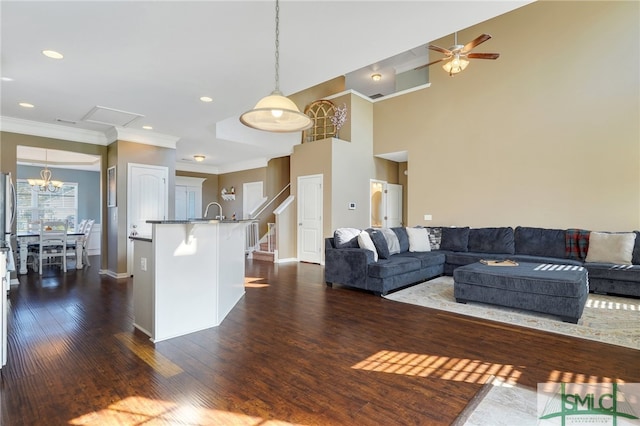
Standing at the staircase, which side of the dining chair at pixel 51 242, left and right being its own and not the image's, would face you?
right

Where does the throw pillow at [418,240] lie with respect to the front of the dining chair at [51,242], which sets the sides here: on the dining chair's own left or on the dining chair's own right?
on the dining chair's own right

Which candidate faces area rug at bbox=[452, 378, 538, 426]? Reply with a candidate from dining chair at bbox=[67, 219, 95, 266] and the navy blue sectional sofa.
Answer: the navy blue sectional sofa

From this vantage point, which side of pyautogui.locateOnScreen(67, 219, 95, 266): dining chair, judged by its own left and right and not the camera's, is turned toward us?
left

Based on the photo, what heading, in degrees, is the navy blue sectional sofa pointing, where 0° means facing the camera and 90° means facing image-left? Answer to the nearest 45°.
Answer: approximately 0°

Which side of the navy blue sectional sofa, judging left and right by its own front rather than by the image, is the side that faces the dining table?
right

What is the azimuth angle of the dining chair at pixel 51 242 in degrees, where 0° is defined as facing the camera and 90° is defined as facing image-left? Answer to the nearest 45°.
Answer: approximately 180°

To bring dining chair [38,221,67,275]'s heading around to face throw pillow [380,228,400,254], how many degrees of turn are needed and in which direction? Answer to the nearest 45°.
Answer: approximately 135° to its right

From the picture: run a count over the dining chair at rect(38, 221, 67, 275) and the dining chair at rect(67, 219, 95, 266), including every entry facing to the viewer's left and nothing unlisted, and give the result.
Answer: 1
